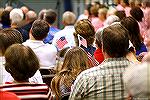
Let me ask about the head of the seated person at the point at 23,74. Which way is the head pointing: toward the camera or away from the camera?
away from the camera

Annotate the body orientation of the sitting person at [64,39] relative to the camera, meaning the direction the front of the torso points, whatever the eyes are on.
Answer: away from the camera

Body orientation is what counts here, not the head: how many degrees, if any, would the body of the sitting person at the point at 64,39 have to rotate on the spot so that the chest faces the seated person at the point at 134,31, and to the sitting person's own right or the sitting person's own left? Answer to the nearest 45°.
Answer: approximately 135° to the sitting person's own right

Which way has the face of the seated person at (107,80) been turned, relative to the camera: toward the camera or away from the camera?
away from the camera

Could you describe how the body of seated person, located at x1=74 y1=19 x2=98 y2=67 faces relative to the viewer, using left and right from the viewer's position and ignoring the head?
facing away from the viewer

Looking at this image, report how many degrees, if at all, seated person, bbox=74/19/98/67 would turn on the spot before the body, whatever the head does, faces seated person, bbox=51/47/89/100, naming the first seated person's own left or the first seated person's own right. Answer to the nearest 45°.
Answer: approximately 180°

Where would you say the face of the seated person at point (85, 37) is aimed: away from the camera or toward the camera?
away from the camera

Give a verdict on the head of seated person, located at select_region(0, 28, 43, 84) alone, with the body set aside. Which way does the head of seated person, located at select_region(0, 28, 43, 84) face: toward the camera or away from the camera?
away from the camera

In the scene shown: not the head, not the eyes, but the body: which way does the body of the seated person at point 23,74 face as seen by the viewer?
away from the camera

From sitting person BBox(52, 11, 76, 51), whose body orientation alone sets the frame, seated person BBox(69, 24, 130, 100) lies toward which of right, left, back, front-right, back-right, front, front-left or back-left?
back

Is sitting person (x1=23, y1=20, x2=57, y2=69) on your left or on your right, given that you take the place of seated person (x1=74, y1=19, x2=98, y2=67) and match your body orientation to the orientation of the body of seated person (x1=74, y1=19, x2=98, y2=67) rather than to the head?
on your left
